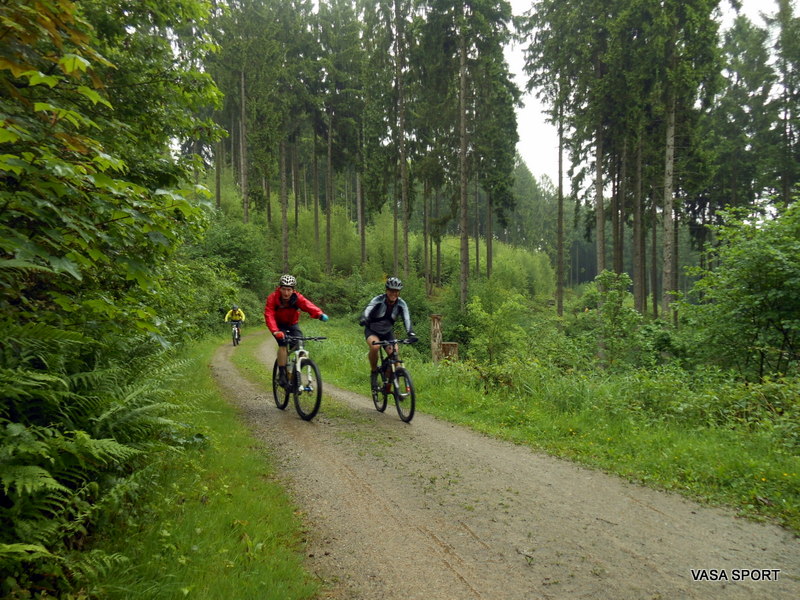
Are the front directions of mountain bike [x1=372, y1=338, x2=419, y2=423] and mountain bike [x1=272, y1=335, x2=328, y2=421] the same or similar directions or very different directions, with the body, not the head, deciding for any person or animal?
same or similar directions

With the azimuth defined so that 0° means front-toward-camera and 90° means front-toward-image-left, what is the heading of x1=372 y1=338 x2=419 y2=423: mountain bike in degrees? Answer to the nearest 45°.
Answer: approximately 315°

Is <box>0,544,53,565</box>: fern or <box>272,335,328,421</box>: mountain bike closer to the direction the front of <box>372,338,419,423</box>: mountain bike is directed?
the fern

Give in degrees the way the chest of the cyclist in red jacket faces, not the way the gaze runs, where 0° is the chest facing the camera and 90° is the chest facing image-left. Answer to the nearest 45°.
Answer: approximately 315°

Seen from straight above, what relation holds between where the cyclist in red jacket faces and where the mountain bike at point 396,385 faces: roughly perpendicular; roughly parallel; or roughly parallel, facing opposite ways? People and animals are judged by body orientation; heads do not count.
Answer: roughly parallel

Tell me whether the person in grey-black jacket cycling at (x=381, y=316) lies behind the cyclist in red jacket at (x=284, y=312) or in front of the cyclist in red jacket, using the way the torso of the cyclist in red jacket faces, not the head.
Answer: in front

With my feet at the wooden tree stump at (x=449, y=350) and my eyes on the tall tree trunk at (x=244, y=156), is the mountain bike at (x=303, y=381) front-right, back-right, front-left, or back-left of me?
back-left

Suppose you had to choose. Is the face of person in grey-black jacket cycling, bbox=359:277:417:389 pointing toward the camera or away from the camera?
toward the camera

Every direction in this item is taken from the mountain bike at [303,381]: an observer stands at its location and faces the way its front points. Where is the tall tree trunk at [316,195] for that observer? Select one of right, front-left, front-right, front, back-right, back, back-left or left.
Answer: back-left

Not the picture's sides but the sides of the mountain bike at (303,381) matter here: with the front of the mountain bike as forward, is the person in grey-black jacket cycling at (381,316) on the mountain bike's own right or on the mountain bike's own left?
on the mountain bike's own left

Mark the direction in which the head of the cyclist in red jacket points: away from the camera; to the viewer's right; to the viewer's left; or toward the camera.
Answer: toward the camera

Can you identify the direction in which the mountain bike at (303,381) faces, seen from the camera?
facing the viewer and to the right of the viewer
